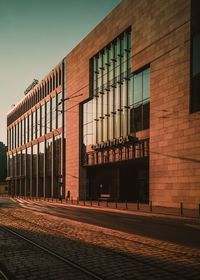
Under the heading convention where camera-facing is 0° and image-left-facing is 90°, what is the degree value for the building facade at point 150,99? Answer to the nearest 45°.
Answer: approximately 45°
